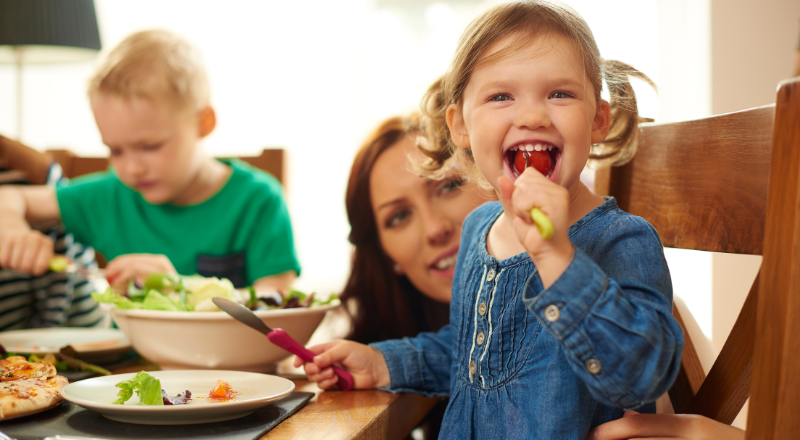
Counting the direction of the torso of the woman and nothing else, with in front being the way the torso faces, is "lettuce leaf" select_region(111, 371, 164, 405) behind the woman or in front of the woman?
in front

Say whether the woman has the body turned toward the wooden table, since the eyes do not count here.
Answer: yes

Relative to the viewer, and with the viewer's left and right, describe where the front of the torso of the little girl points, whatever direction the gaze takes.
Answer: facing the viewer and to the left of the viewer

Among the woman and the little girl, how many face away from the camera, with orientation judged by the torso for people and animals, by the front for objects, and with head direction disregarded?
0

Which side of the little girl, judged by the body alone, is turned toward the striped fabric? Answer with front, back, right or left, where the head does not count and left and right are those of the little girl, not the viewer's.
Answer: right

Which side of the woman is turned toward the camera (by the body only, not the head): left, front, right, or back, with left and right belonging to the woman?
front

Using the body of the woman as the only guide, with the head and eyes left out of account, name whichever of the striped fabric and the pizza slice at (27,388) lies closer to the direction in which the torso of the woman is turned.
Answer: the pizza slice

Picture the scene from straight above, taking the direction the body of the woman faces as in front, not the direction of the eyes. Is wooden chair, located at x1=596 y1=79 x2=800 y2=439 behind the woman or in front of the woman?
in front
